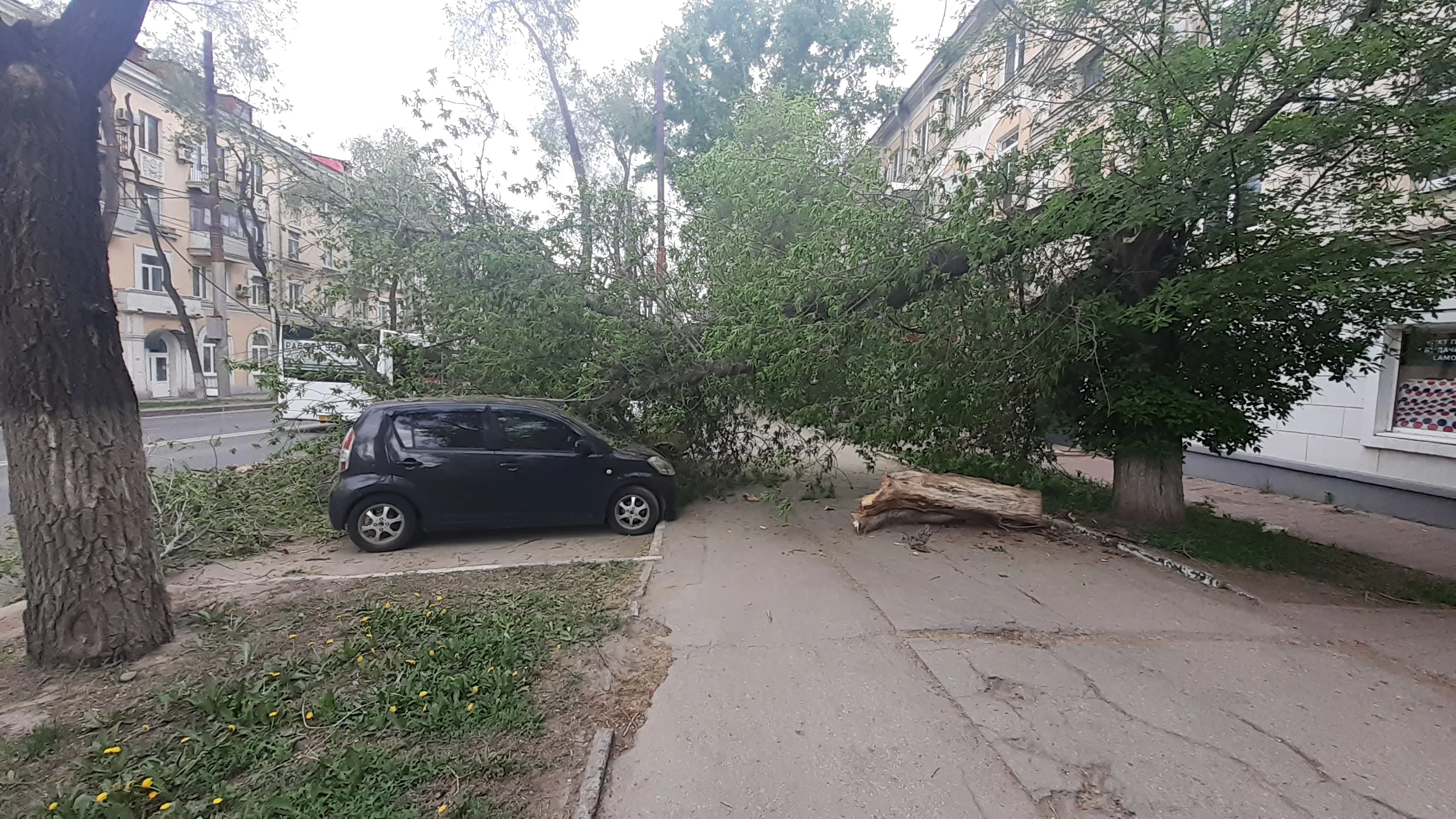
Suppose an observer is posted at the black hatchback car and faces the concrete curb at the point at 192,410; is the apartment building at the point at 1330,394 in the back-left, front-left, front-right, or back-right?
back-right

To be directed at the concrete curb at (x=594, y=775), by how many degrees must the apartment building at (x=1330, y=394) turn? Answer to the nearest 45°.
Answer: approximately 45° to its left

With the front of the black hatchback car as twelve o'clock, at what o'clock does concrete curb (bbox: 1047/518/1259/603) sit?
The concrete curb is roughly at 1 o'clock from the black hatchback car.

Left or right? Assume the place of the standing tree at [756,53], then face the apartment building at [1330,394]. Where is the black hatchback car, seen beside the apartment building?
right

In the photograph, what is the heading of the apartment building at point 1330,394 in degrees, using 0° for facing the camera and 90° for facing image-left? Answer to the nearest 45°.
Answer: approximately 45°

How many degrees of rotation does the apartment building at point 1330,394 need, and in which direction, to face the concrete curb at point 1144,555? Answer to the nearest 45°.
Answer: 0° — it already faces it

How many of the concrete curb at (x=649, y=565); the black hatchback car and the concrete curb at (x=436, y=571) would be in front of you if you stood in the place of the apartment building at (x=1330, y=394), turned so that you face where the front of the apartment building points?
3

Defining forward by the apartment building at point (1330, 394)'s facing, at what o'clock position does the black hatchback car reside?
The black hatchback car is roughly at 12 o'clock from the apartment building.

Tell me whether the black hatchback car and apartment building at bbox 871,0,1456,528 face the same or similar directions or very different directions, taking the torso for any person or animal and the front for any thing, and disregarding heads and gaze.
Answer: very different directions

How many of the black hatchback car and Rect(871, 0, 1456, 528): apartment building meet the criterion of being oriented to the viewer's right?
1

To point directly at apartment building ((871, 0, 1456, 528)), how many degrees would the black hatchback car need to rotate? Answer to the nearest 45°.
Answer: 0° — it already faces it

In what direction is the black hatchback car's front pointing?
to the viewer's right

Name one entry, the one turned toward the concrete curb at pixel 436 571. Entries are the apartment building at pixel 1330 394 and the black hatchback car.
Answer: the apartment building
